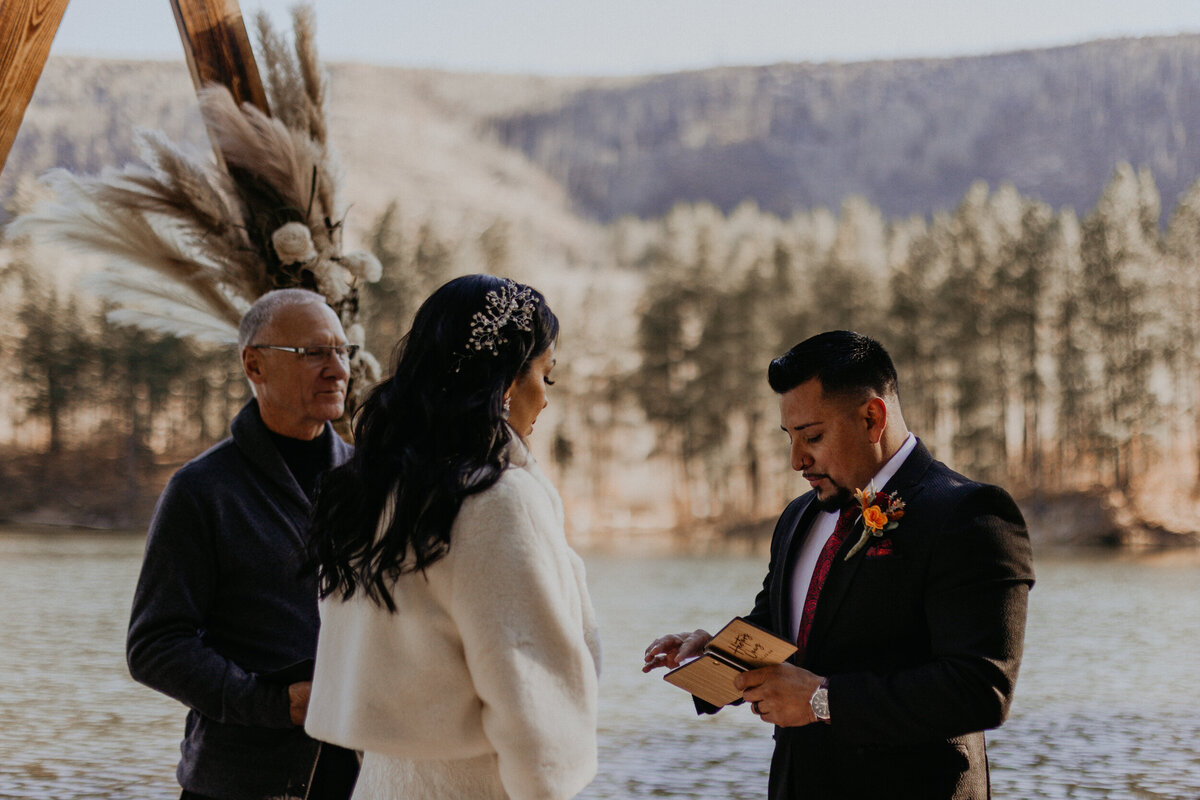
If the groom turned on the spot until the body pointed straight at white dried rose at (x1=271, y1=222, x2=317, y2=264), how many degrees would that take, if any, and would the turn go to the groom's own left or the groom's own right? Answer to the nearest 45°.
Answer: approximately 90° to the groom's own right

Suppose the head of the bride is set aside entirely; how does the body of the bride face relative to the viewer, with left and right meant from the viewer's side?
facing away from the viewer and to the right of the viewer

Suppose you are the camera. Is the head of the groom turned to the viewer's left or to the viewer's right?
to the viewer's left

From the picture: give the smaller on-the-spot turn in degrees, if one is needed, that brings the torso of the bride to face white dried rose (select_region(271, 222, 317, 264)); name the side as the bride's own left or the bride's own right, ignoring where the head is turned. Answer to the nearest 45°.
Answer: approximately 45° to the bride's own left

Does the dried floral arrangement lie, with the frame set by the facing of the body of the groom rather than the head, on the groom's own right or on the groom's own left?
on the groom's own right

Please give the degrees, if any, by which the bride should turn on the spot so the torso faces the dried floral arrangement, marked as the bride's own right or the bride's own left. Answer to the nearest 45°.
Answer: approximately 45° to the bride's own left

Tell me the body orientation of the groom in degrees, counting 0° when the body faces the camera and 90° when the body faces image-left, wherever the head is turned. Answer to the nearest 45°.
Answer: approximately 45°
